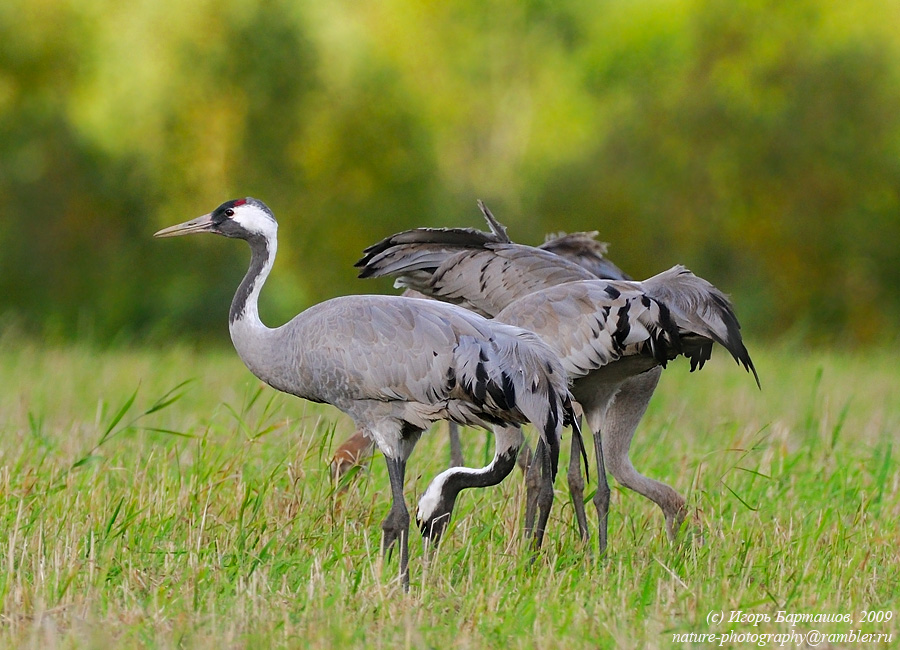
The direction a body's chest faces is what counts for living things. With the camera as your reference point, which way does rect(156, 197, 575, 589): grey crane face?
facing to the left of the viewer

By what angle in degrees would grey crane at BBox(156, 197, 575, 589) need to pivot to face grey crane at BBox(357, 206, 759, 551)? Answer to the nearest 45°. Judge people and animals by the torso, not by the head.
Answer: approximately 135° to its right

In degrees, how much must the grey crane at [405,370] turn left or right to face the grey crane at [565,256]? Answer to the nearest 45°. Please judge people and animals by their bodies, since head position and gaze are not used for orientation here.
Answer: approximately 135° to its right
